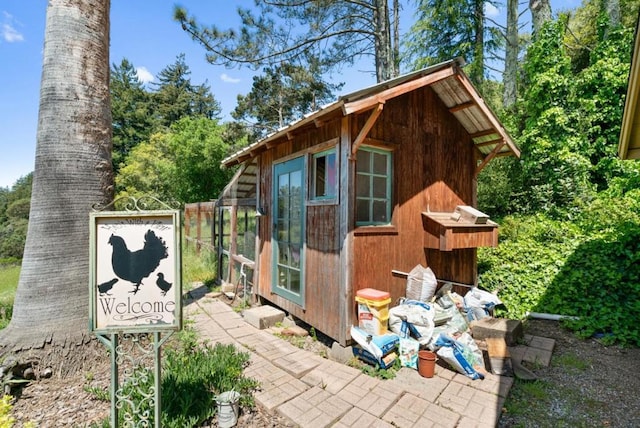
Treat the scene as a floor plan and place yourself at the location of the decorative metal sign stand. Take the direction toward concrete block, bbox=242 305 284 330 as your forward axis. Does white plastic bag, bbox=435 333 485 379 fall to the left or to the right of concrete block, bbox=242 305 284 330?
right

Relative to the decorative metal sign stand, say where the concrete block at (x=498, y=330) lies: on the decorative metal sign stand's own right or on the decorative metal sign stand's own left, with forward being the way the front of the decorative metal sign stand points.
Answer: on the decorative metal sign stand's own left

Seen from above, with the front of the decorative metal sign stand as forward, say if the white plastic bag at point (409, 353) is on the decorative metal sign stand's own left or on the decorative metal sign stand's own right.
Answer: on the decorative metal sign stand's own left

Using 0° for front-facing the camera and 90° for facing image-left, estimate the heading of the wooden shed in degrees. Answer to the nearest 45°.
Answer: approximately 45°

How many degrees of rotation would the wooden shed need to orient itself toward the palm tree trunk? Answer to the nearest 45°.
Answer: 0° — it already faces it

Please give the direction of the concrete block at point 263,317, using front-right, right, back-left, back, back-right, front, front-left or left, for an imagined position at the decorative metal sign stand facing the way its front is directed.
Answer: back-left

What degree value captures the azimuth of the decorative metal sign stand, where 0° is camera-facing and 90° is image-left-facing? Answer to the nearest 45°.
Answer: approximately 0°

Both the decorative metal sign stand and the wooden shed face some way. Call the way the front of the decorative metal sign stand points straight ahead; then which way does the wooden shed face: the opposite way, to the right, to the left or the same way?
to the right

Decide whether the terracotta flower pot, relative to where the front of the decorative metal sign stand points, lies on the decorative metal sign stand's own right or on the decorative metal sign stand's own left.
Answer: on the decorative metal sign stand's own left

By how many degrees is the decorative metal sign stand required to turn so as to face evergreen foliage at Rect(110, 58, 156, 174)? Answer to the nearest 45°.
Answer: approximately 180°

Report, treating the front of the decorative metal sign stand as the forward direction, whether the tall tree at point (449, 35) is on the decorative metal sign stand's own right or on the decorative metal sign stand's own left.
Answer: on the decorative metal sign stand's own left

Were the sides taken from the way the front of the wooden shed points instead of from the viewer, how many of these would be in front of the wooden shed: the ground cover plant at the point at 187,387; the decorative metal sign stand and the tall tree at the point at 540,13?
2
